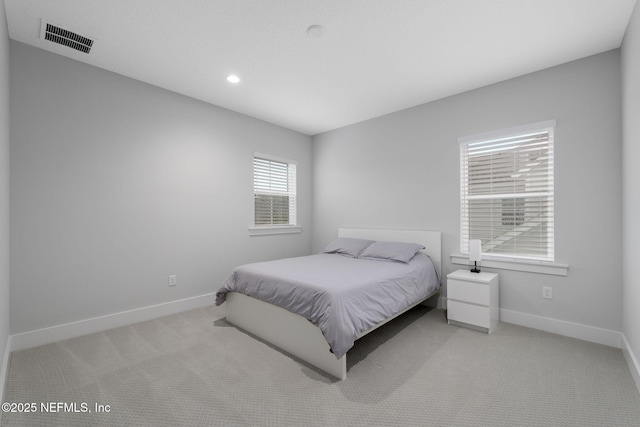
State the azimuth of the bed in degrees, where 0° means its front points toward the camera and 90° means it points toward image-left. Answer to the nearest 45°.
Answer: approximately 45°

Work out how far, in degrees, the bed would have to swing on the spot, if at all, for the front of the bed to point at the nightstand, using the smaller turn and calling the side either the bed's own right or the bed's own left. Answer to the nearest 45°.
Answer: approximately 135° to the bed's own left
